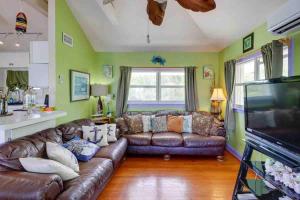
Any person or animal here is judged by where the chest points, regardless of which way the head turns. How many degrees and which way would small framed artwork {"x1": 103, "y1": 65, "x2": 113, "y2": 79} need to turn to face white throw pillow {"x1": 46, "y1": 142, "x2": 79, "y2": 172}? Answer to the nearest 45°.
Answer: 0° — it already faces it

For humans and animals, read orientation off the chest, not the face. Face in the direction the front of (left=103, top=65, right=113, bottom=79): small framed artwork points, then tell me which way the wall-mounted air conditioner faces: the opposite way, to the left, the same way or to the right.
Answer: to the right

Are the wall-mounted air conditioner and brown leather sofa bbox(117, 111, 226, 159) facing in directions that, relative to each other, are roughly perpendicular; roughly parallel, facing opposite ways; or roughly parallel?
roughly perpendicular

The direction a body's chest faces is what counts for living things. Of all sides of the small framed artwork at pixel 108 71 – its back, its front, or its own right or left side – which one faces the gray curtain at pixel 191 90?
left

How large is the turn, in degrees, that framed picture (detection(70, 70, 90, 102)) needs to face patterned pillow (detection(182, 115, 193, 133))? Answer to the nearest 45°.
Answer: approximately 45° to its left

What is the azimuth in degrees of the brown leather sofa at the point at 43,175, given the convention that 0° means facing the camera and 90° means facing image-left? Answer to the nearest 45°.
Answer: approximately 315°

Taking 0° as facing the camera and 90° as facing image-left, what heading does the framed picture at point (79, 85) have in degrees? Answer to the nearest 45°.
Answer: approximately 315°

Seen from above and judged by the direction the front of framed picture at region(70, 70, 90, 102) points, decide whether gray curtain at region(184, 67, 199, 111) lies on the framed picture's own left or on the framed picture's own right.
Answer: on the framed picture's own left

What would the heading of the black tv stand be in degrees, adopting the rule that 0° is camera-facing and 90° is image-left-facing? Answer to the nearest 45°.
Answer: approximately 45°
